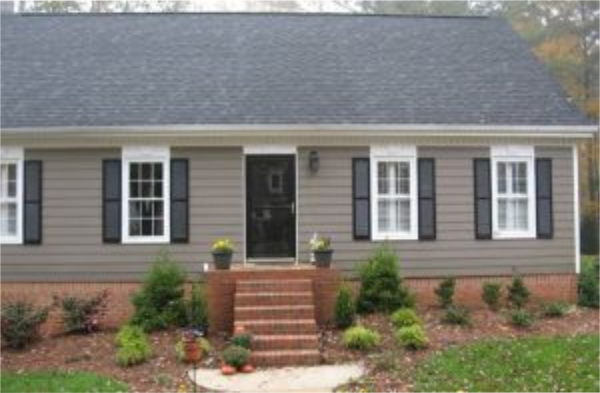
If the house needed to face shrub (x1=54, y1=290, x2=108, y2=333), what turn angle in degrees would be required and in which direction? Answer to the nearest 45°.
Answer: approximately 90° to its right

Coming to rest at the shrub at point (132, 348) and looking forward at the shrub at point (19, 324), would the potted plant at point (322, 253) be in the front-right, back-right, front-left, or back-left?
back-right

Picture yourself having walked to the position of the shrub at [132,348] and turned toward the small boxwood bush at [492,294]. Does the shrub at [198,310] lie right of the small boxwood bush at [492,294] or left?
left

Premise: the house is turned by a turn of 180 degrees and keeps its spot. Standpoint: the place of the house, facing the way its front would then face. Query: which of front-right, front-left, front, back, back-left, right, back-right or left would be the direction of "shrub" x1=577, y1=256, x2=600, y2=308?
right

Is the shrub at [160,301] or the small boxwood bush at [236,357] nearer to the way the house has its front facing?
the small boxwood bush

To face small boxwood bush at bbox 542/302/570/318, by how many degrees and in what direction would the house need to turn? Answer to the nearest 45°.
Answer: approximately 90° to its left

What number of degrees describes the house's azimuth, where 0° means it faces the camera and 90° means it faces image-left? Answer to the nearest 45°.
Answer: approximately 0°

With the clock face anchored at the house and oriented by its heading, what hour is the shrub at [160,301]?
The shrub is roughly at 2 o'clock from the house.

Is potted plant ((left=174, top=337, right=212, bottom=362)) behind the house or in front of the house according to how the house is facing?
in front
